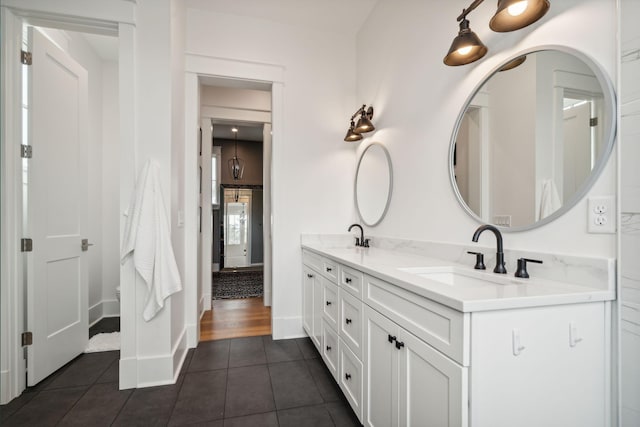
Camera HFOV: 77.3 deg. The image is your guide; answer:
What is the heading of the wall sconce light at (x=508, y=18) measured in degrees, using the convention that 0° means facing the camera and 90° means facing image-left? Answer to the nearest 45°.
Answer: approximately 45°

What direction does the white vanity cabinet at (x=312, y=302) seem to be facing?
to the viewer's left

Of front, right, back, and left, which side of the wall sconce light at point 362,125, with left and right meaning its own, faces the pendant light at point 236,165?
right

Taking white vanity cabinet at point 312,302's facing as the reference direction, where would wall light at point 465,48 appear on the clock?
The wall light is roughly at 8 o'clock from the white vanity cabinet.

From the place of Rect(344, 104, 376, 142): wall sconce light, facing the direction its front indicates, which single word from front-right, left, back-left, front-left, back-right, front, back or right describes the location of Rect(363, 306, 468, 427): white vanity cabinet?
front-left

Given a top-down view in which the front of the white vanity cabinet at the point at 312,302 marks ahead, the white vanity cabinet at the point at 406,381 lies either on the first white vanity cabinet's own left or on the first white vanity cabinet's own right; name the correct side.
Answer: on the first white vanity cabinet's own left

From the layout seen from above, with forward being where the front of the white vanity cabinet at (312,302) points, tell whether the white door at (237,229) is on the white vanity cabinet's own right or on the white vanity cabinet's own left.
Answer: on the white vanity cabinet's own right

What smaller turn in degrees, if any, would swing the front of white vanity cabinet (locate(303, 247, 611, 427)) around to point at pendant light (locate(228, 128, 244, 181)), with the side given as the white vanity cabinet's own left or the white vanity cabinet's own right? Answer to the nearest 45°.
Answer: approximately 90° to the white vanity cabinet's own right

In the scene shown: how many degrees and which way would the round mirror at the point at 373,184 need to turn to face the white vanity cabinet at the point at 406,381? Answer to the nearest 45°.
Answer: approximately 45° to its left
